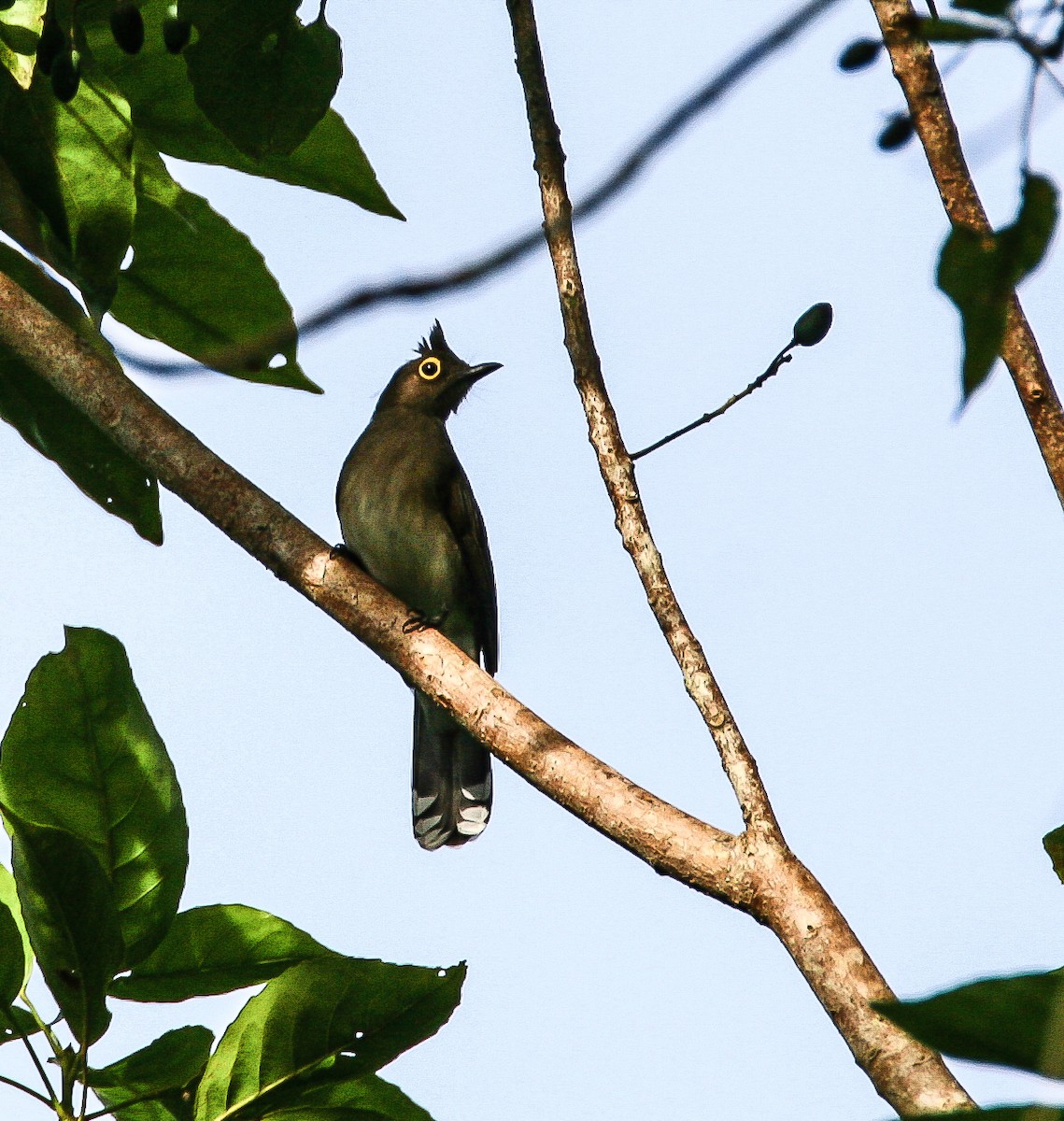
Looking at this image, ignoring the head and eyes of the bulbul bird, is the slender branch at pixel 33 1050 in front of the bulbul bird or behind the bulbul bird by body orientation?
in front

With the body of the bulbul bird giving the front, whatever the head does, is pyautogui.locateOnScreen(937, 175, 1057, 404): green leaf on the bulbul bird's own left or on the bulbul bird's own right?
on the bulbul bird's own left

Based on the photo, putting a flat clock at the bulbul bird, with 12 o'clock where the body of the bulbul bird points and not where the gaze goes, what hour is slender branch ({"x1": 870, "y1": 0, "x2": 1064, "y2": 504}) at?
The slender branch is roughly at 10 o'clock from the bulbul bird.

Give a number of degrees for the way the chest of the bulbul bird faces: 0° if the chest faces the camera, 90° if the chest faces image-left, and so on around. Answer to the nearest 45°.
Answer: approximately 45°
